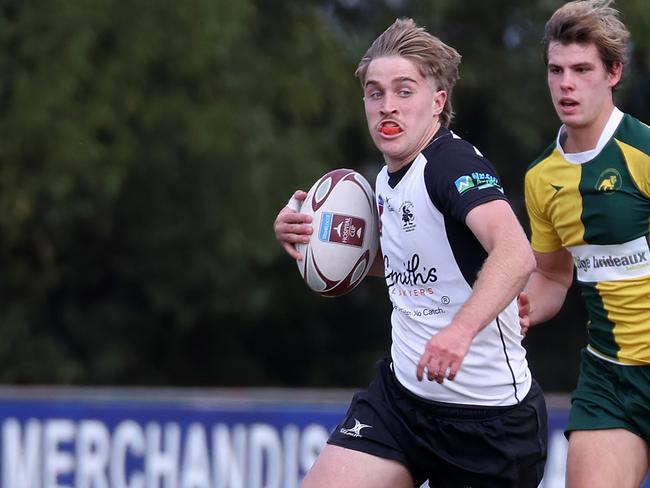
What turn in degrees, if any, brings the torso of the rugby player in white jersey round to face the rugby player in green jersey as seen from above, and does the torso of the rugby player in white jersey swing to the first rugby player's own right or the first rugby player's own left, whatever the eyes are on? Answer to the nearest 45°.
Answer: approximately 180°

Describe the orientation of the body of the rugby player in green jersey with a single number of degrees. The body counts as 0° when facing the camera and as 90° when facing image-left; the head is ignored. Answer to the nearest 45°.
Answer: approximately 45°

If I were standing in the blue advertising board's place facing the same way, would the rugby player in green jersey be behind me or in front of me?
in front

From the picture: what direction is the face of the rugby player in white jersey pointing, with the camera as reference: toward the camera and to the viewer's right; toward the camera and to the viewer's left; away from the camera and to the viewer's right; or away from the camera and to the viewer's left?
toward the camera and to the viewer's left

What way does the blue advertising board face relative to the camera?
toward the camera

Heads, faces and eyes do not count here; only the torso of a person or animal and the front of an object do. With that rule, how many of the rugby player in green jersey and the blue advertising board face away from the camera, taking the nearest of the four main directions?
0

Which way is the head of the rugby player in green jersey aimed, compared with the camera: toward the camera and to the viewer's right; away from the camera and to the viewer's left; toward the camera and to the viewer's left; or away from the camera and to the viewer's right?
toward the camera and to the viewer's left

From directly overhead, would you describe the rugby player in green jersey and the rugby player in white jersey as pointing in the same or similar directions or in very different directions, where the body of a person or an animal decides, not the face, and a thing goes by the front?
same or similar directions

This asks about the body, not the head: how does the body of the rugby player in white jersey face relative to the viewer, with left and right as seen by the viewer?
facing the viewer and to the left of the viewer

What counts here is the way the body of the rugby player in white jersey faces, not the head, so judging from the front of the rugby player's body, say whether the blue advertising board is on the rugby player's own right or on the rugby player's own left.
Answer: on the rugby player's own right

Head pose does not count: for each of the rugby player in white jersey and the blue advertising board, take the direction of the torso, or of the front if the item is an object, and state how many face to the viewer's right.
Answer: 0

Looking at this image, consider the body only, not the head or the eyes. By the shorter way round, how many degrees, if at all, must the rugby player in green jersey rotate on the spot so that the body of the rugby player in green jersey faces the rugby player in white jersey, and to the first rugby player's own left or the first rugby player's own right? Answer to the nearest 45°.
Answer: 0° — they already face them
